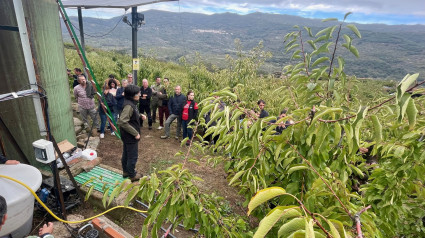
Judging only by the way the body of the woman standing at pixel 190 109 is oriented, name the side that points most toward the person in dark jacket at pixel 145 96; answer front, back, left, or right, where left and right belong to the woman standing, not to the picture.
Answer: right

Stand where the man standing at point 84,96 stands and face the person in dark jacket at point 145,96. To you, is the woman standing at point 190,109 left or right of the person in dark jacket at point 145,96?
right

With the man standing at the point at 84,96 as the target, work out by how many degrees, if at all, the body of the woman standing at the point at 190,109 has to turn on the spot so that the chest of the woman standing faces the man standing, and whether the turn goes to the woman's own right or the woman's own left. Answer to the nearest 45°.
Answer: approximately 45° to the woman's own right

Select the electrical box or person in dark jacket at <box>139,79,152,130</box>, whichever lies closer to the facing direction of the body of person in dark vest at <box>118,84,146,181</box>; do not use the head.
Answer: the person in dark jacket

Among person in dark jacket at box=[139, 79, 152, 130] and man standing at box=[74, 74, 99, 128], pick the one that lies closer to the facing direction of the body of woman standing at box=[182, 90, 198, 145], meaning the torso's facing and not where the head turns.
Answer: the man standing
